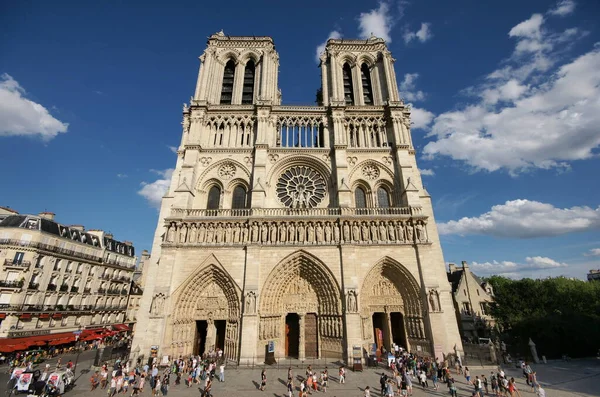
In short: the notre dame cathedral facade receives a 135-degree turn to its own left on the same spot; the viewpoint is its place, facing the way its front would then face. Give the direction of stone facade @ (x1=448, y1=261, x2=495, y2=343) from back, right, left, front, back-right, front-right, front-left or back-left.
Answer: front

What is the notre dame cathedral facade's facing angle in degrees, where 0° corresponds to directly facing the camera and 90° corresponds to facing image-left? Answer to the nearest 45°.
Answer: approximately 0°

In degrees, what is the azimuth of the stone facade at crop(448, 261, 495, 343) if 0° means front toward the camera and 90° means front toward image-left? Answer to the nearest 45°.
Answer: approximately 0°
